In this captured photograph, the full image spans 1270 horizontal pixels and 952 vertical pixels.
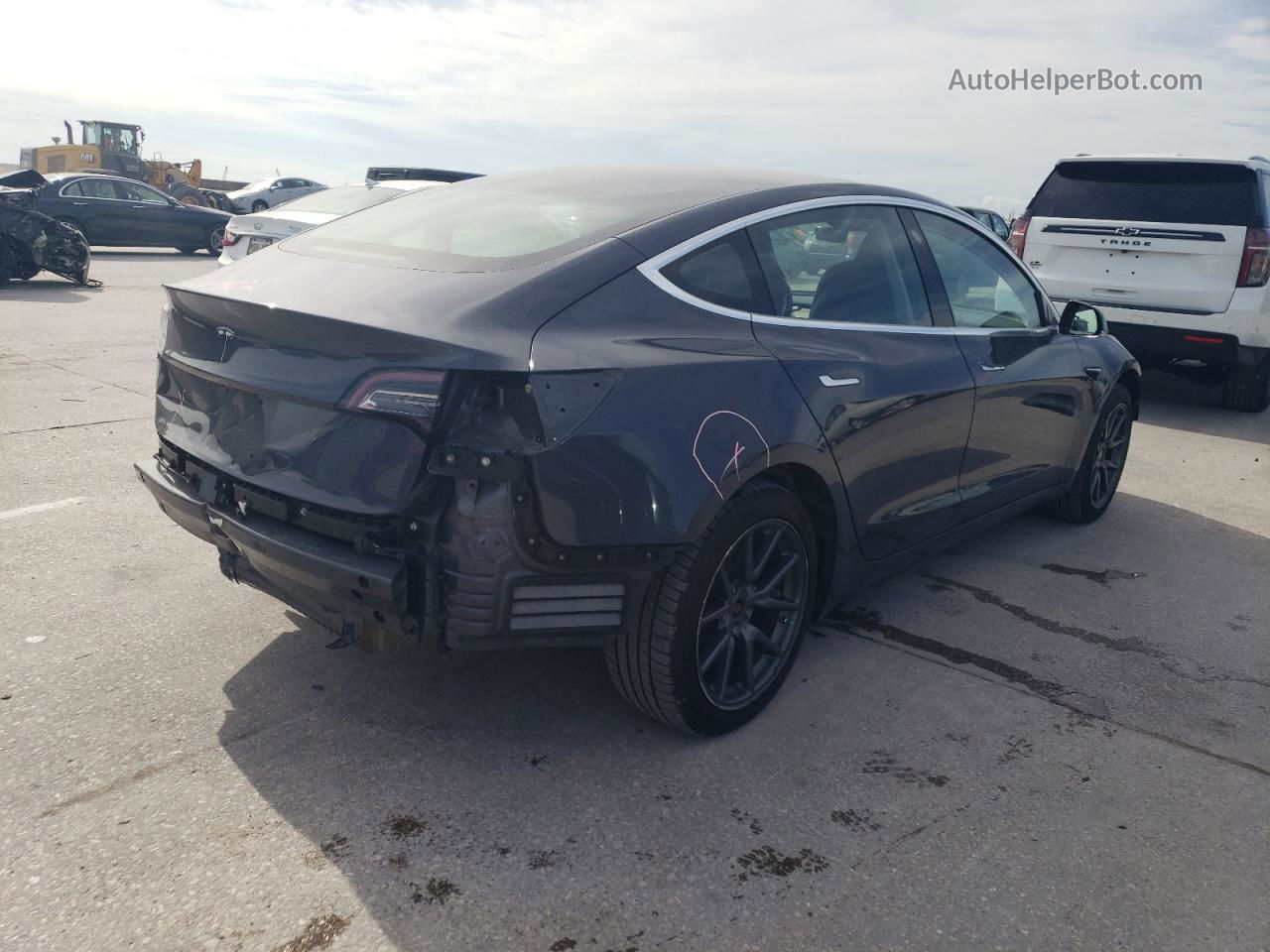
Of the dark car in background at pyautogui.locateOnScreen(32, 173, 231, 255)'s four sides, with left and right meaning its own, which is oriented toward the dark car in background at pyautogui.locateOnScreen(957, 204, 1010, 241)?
front

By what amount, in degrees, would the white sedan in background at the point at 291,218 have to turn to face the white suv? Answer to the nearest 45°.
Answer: approximately 90° to its right

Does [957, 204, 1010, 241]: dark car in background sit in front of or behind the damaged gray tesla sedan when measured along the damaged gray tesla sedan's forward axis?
in front

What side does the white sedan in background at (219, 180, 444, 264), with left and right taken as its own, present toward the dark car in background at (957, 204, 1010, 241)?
front

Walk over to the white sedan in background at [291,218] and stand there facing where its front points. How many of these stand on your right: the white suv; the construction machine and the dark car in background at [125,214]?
1

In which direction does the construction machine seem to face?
to the viewer's right

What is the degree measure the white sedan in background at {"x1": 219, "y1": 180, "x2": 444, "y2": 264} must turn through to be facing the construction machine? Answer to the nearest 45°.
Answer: approximately 45° to its left

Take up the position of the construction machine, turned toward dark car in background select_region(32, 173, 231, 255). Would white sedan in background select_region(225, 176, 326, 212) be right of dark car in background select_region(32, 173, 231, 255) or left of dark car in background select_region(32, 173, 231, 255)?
left

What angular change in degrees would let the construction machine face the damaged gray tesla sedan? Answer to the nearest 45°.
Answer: approximately 90° to its right

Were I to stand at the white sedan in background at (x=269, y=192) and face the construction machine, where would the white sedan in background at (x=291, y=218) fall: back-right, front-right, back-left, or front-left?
back-left

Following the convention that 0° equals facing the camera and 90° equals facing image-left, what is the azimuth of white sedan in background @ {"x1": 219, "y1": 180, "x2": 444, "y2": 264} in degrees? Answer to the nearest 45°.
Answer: approximately 225°

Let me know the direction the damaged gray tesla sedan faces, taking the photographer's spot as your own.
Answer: facing away from the viewer and to the right of the viewer

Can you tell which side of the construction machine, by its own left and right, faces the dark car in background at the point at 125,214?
right

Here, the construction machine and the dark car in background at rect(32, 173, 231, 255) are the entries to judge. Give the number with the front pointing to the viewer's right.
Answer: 2
